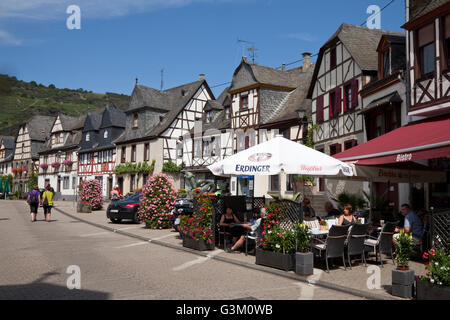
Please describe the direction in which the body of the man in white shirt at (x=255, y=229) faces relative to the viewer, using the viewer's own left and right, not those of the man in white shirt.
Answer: facing to the left of the viewer

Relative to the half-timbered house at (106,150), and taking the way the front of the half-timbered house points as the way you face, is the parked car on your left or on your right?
on your left

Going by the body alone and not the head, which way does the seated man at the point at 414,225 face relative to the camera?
to the viewer's left

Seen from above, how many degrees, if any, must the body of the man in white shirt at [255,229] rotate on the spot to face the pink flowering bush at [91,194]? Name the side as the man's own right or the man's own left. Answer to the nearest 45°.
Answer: approximately 45° to the man's own right

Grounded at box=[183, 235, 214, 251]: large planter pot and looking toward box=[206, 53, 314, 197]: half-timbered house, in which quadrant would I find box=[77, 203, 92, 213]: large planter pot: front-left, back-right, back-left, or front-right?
front-left

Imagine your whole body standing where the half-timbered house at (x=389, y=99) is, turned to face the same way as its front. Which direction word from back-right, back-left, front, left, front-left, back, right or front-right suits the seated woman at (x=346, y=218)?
front-left

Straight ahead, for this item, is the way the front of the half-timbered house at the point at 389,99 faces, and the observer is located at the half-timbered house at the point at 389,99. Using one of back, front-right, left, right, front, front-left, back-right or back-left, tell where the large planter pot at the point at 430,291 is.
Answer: front-left

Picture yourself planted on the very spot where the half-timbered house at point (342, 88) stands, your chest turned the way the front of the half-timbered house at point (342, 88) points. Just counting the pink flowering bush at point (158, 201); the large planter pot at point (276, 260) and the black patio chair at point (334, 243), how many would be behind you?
0

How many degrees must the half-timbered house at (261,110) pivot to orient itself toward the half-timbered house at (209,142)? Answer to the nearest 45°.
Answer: approximately 90° to its right

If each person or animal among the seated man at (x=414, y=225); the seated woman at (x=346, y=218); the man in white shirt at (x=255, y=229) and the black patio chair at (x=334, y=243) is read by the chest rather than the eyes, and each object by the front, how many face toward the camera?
1

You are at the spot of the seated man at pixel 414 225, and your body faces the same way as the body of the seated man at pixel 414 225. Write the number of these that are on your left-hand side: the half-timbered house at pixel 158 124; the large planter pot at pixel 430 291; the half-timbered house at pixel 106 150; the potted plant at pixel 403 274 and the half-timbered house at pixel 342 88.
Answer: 2

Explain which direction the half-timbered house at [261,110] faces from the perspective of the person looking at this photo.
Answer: facing the viewer and to the left of the viewer

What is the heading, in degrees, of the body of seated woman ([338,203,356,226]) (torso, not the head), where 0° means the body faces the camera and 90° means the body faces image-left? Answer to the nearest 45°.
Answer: approximately 0°

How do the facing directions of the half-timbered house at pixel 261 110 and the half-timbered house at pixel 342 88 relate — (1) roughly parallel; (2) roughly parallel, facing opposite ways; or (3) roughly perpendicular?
roughly parallel

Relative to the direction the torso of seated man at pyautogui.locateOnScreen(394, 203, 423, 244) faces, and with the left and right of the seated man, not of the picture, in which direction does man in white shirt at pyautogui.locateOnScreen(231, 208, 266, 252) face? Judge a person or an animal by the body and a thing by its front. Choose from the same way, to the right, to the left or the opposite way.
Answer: the same way

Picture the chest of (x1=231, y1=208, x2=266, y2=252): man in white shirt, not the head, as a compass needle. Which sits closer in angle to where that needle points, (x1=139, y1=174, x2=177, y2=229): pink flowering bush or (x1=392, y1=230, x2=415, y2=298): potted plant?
the pink flowering bush

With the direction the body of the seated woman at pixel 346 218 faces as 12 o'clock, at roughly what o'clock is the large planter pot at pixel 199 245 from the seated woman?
The large planter pot is roughly at 3 o'clock from the seated woman.
